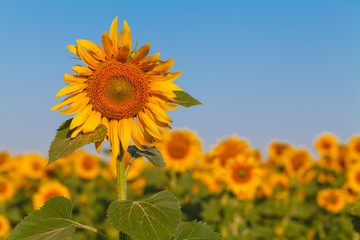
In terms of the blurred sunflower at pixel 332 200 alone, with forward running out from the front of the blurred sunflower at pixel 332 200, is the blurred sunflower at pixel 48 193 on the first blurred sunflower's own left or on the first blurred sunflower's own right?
on the first blurred sunflower's own right

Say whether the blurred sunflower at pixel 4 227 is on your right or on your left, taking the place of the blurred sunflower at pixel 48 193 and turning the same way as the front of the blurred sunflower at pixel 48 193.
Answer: on your right

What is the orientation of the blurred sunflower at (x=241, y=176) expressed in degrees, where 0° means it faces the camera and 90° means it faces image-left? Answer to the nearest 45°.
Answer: approximately 0°

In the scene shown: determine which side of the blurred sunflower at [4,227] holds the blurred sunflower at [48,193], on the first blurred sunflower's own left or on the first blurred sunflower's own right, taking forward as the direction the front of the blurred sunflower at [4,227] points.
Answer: on the first blurred sunflower's own left

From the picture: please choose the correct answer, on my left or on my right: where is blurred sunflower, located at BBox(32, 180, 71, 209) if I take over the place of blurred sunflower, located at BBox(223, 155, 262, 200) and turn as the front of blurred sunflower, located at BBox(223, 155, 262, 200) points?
on my right

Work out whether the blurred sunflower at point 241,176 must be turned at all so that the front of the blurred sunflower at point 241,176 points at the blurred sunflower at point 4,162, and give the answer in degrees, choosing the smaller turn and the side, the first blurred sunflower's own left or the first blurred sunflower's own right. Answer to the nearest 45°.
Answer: approximately 135° to the first blurred sunflower's own right

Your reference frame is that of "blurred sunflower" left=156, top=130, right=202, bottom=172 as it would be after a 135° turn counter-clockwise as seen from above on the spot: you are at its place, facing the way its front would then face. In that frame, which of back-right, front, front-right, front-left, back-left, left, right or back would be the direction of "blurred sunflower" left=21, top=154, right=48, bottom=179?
left

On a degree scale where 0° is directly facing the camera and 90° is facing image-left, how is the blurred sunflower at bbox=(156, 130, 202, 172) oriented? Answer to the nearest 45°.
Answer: approximately 0°
